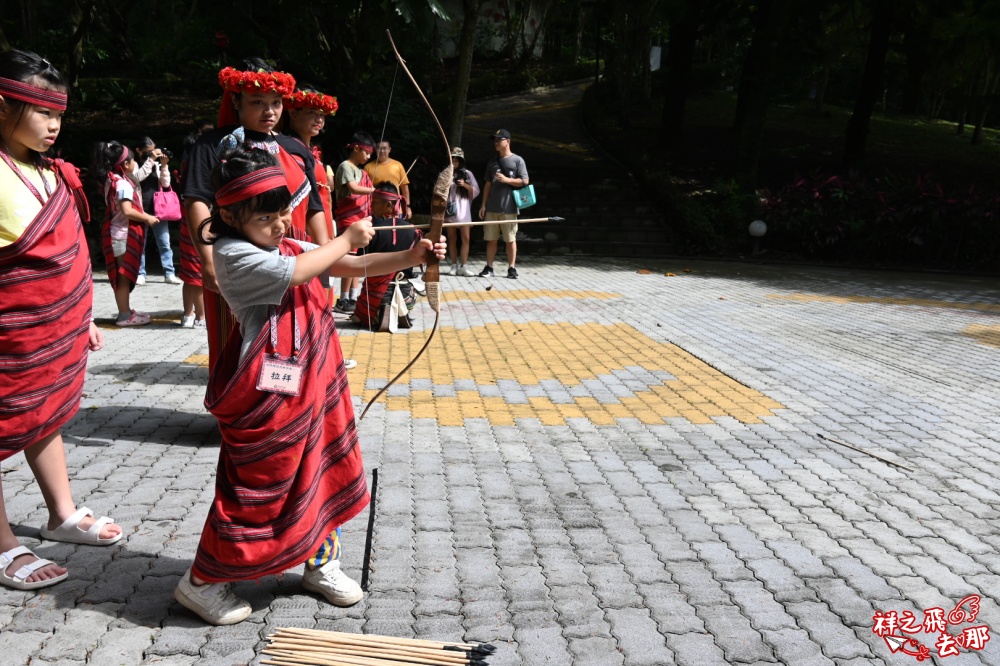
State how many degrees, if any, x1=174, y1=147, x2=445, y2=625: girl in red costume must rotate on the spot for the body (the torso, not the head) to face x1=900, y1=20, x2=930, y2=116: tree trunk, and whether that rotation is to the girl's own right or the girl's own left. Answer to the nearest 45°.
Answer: approximately 90° to the girl's own left

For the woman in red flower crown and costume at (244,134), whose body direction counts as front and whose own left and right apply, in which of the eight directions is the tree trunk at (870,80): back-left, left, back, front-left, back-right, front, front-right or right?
left

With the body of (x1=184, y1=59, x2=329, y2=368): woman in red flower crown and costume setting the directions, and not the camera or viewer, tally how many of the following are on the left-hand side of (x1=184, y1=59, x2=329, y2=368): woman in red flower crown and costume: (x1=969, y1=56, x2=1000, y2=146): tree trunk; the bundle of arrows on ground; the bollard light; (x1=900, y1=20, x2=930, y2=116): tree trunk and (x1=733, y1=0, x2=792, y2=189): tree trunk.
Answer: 4

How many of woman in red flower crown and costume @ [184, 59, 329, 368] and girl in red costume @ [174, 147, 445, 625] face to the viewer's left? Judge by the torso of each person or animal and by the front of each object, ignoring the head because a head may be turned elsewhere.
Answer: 0

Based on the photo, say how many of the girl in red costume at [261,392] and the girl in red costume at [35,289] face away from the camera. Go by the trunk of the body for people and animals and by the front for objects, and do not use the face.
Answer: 0

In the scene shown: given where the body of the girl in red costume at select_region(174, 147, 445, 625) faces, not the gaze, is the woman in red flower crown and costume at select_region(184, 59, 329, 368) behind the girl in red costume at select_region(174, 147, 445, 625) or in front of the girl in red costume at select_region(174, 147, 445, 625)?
behind

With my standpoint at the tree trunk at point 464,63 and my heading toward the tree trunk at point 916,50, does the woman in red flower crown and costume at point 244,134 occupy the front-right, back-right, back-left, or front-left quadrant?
back-right

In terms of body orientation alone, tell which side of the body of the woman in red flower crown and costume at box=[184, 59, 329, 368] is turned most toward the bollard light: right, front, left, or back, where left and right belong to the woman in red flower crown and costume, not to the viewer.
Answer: left

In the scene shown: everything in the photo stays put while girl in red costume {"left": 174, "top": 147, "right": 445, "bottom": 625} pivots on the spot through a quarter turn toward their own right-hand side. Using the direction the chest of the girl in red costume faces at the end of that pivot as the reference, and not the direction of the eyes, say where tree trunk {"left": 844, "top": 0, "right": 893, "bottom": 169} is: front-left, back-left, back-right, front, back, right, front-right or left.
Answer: back

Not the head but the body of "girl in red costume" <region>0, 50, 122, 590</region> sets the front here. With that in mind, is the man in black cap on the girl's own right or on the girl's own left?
on the girl's own left

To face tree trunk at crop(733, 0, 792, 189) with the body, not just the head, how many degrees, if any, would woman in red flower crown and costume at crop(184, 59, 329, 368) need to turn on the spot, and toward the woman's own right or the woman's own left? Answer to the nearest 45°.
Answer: approximately 90° to the woman's own left
